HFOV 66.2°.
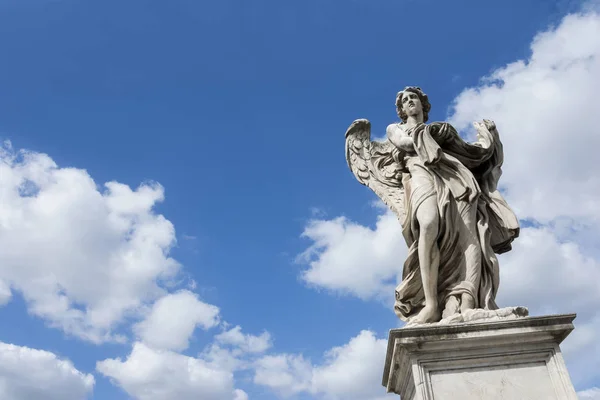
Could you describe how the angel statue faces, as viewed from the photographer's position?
facing the viewer
